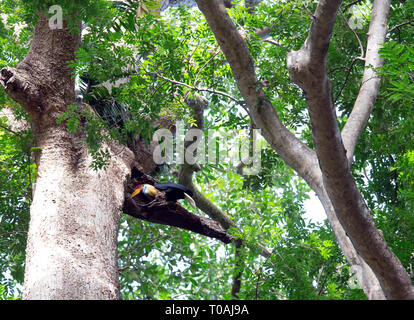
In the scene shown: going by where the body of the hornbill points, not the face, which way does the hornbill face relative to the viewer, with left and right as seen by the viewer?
facing to the left of the viewer
